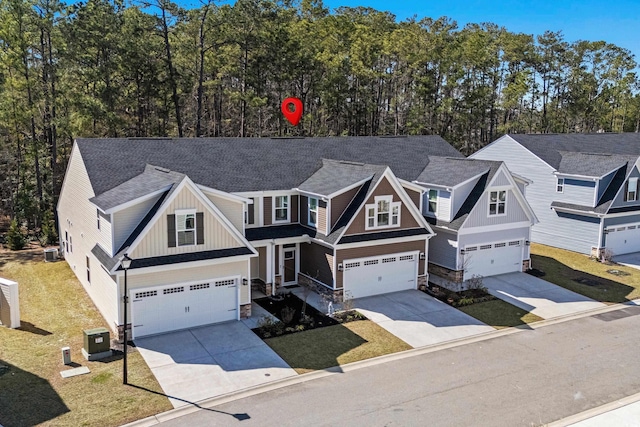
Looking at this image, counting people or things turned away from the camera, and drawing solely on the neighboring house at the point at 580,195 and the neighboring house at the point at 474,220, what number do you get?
0

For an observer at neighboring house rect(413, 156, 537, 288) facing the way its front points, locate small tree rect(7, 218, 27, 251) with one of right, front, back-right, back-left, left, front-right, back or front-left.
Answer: back-right

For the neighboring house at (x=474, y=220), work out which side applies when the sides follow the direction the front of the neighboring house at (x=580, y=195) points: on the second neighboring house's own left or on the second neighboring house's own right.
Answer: on the second neighboring house's own right

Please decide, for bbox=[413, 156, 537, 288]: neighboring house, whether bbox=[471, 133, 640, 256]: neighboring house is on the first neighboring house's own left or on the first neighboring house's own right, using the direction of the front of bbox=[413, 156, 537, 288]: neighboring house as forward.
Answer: on the first neighboring house's own left

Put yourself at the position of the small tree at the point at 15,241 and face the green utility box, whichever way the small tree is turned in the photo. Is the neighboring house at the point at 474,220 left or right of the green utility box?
left

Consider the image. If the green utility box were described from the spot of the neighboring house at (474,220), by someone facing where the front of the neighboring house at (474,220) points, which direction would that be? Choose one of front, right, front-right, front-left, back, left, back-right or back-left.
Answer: right

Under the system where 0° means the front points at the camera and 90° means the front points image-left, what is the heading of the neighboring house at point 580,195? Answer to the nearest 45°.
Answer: approximately 315°

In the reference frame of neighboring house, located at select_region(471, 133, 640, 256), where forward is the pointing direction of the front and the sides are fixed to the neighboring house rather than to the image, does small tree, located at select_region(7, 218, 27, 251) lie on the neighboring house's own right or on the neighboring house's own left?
on the neighboring house's own right

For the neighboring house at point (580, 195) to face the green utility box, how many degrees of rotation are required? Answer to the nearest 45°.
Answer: approximately 90° to its right

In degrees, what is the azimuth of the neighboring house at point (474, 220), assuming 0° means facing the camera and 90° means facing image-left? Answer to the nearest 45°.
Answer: approximately 315°
